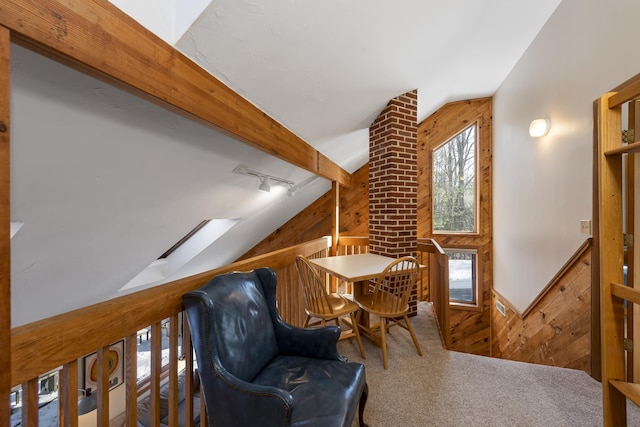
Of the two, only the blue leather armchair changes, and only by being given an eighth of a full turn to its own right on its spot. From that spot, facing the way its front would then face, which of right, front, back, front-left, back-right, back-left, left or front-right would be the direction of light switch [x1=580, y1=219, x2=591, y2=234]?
left

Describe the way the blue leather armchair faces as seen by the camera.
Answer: facing the viewer and to the right of the viewer

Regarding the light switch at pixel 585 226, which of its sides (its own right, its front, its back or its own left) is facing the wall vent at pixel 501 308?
right

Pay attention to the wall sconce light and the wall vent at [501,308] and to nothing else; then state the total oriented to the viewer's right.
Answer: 0

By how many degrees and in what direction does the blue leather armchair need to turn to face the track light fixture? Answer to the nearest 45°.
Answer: approximately 135° to its left

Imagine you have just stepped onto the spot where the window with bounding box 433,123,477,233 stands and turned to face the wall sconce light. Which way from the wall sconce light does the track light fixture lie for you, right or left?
right

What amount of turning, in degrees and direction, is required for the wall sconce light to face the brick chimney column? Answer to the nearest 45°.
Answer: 0° — it already faces it

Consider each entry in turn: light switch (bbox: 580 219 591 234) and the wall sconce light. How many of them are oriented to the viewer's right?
0

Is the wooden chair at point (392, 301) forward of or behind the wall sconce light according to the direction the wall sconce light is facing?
forward

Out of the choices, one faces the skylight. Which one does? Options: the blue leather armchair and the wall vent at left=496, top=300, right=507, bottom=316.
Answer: the wall vent

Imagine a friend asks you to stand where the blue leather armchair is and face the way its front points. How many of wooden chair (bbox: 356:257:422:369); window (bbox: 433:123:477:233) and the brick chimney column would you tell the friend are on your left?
3

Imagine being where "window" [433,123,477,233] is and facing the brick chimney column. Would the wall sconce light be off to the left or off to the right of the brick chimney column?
left

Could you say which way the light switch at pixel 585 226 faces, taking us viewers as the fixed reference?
facing the viewer and to the left of the viewer

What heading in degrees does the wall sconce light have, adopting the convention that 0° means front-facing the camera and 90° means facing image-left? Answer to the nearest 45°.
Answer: approximately 45°

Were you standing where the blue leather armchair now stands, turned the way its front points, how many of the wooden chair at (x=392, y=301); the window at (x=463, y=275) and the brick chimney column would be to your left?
3

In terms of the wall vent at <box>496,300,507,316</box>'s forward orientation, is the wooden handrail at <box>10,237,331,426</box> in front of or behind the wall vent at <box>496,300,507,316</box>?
in front

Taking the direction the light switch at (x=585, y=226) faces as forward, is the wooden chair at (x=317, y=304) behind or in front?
in front
